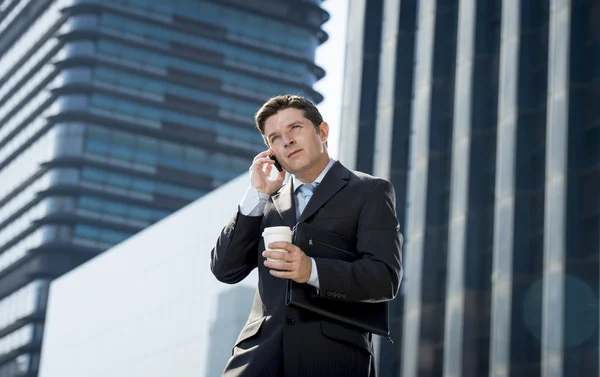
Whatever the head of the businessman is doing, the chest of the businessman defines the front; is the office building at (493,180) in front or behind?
behind
